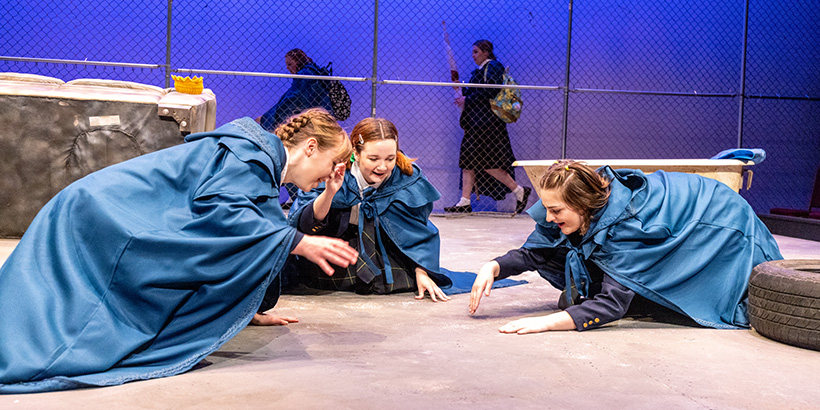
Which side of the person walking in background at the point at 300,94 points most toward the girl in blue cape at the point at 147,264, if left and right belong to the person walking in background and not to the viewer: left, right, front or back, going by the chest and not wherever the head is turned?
left

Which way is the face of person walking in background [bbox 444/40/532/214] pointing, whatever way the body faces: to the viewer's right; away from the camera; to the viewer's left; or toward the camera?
to the viewer's left

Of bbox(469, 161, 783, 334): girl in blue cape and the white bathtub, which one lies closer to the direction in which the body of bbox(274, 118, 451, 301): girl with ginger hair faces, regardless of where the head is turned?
the girl in blue cape

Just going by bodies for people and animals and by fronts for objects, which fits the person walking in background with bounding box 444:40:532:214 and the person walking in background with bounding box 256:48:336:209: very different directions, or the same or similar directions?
same or similar directions

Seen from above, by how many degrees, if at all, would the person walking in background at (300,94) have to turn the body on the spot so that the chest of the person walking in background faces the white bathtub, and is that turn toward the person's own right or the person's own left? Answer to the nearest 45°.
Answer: approximately 135° to the person's own left

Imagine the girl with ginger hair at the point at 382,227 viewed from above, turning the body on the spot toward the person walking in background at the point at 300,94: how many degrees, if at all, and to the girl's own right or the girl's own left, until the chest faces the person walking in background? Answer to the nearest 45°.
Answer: approximately 180°

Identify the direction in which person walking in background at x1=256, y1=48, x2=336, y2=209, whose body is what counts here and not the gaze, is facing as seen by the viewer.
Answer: to the viewer's left

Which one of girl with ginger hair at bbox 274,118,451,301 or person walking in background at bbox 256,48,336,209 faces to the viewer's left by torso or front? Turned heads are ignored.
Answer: the person walking in background

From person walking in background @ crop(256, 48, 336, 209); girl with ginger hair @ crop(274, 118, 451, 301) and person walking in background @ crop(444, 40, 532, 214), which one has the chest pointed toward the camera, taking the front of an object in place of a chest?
the girl with ginger hair

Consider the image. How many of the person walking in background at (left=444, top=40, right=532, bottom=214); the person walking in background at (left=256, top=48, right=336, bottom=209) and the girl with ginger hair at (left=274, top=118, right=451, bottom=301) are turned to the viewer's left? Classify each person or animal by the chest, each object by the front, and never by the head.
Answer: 2

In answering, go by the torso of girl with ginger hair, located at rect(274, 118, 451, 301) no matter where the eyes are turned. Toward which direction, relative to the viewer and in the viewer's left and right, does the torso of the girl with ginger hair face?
facing the viewer

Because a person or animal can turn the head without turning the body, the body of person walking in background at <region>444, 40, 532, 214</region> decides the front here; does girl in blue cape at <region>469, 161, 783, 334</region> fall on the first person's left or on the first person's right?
on the first person's left

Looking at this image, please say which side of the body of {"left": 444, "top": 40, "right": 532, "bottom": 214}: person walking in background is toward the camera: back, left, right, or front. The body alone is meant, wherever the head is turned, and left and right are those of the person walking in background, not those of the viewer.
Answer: left

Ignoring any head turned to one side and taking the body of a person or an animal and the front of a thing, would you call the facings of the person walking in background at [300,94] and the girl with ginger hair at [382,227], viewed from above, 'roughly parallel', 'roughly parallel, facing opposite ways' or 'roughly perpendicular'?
roughly perpendicular

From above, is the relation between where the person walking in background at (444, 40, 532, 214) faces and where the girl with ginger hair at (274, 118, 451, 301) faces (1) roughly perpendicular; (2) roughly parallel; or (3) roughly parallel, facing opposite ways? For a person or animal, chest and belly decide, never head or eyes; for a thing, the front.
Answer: roughly perpendicular
